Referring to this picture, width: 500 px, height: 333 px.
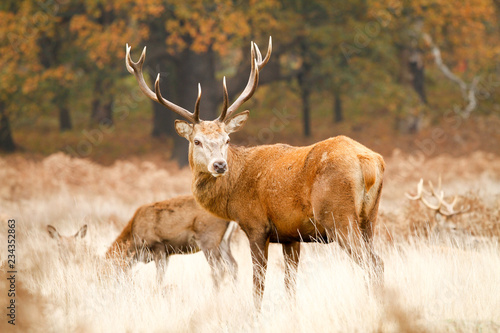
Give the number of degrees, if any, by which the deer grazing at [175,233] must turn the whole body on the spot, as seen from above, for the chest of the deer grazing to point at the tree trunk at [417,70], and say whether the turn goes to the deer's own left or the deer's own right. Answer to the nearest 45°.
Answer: approximately 135° to the deer's own right

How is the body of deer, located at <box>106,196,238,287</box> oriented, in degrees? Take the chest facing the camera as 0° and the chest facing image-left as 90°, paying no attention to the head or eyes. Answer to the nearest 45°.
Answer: approximately 90°

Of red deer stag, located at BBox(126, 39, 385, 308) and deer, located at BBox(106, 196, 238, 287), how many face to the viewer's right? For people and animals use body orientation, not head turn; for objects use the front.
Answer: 0

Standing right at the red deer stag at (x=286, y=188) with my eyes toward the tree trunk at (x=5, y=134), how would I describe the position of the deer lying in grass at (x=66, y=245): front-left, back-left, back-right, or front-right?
front-left

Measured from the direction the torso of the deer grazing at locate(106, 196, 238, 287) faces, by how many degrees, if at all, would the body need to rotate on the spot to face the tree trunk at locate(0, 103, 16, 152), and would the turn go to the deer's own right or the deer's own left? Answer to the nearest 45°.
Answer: approximately 90° to the deer's own right

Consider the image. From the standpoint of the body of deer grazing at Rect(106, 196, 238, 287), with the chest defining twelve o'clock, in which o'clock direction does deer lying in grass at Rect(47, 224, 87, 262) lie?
deer lying in grass at Rect(47, 224, 87, 262) is roughly at 12 o'clock from deer grazing at Rect(106, 196, 238, 287).

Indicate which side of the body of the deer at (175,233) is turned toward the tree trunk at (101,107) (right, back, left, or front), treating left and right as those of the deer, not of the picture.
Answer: right
